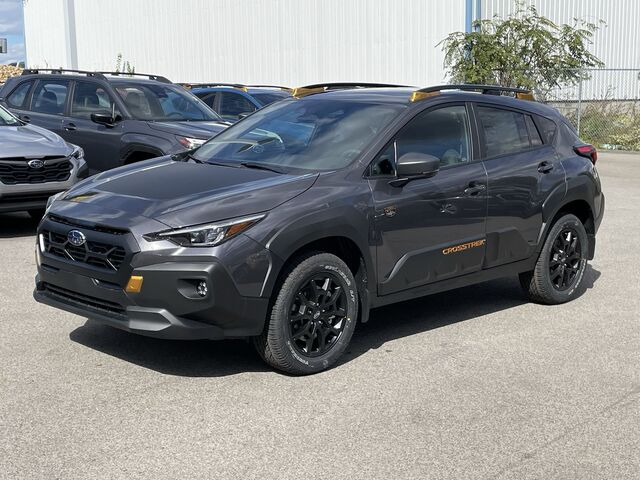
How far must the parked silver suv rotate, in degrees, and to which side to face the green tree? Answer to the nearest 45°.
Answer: approximately 90° to its left

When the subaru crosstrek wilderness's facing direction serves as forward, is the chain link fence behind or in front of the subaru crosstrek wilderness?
behind

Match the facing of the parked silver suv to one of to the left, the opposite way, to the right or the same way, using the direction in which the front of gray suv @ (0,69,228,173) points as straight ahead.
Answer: the same way

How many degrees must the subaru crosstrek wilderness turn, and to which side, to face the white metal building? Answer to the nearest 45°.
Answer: approximately 135° to its right

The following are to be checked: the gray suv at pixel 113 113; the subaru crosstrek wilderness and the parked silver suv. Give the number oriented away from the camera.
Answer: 0

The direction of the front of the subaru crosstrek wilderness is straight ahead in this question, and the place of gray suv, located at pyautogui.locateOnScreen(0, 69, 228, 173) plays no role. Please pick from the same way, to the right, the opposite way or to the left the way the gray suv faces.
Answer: to the left

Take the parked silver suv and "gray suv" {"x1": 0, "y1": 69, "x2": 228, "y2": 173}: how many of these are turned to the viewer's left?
0

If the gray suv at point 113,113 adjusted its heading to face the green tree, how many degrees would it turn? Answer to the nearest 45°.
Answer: approximately 90° to its left

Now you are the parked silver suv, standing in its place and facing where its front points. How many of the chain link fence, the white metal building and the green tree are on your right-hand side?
0

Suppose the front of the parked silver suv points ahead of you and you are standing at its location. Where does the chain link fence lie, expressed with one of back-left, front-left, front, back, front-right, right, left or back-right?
left

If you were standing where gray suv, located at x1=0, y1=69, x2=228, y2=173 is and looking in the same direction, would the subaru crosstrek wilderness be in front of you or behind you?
in front

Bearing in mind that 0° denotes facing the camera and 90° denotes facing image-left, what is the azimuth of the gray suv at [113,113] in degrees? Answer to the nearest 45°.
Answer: approximately 315°

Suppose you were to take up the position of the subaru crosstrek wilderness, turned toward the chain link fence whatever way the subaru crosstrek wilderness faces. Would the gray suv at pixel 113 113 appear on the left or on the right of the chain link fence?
left

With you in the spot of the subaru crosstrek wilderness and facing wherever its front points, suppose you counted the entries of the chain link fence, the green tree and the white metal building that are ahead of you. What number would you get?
0

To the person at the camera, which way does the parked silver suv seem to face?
facing the viewer and to the right of the viewer

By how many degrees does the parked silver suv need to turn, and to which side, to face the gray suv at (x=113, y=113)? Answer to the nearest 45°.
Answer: approximately 90° to its left

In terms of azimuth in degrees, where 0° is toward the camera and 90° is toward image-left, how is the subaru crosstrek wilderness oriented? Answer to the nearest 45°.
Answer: approximately 45°
